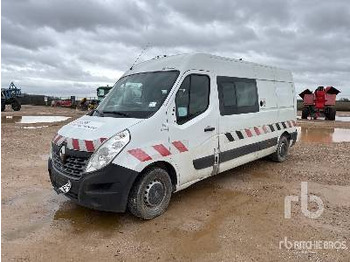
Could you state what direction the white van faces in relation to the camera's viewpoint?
facing the viewer and to the left of the viewer
